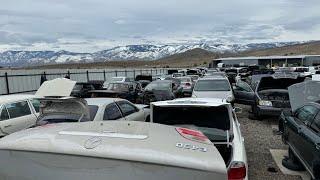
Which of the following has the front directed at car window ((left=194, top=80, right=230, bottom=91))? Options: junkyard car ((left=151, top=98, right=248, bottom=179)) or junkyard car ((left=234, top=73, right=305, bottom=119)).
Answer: junkyard car ((left=151, top=98, right=248, bottom=179))

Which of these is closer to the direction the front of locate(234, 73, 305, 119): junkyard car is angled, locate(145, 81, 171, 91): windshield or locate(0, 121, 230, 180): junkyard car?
the junkyard car

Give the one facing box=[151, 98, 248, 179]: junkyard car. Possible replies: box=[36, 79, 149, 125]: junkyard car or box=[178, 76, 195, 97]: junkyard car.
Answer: box=[178, 76, 195, 97]: junkyard car

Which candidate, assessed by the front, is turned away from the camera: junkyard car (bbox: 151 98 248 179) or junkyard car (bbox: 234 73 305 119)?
junkyard car (bbox: 151 98 248 179)

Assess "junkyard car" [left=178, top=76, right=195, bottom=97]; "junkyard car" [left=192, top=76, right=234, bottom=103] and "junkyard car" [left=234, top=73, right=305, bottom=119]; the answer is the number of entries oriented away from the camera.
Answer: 1

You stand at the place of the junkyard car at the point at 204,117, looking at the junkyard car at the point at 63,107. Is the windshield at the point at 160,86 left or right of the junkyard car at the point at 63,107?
right

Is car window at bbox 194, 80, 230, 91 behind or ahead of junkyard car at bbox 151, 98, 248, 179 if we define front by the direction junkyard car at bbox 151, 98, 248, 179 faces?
ahead

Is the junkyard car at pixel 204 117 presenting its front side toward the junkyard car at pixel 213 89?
yes

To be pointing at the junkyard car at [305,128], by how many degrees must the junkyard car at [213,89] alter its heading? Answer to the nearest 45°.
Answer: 0° — it already faces it

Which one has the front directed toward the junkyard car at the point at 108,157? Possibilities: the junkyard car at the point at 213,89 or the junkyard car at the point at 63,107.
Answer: the junkyard car at the point at 213,89

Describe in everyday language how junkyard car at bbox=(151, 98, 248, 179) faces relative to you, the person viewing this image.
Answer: facing away from the viewer

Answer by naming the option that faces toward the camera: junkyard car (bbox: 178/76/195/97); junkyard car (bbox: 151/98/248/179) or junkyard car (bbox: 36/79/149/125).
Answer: junkyard car (bbox: 178/76/195/97)

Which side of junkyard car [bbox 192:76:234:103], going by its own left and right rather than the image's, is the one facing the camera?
front

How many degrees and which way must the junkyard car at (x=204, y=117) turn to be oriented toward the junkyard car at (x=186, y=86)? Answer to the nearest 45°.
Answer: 0° — it already faces it
